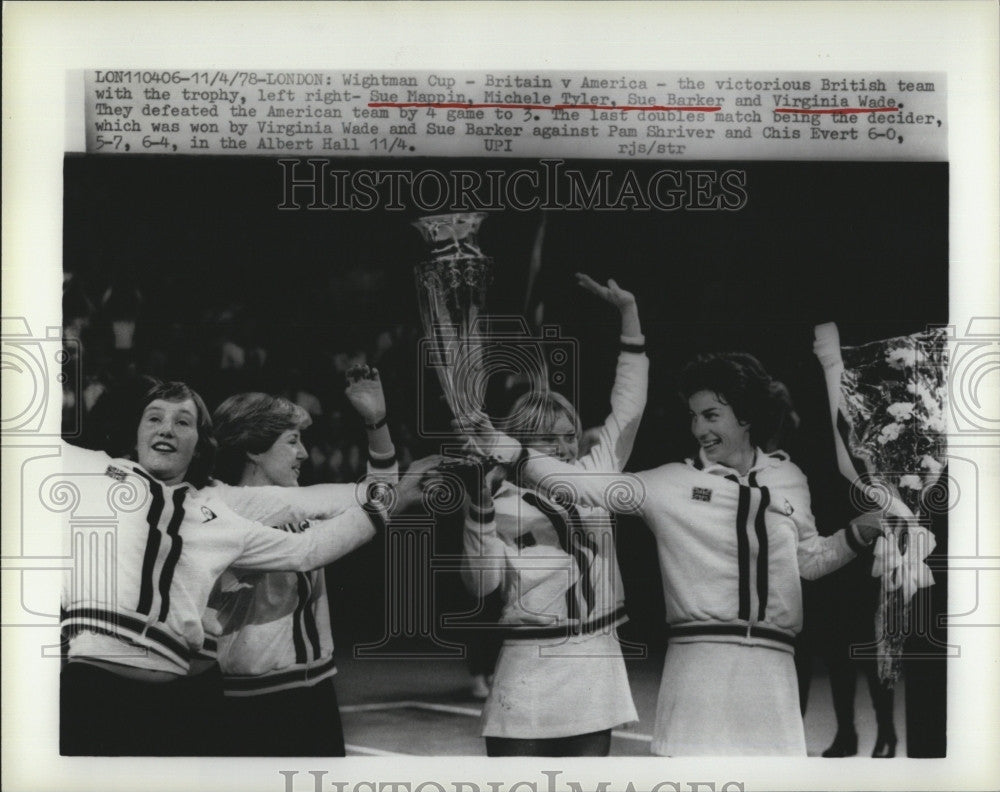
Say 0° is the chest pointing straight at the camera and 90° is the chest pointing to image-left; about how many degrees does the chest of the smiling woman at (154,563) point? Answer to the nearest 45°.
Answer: approximately 0°

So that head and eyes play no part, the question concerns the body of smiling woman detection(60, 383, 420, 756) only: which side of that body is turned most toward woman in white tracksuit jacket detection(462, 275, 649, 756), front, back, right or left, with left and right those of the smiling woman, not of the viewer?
left

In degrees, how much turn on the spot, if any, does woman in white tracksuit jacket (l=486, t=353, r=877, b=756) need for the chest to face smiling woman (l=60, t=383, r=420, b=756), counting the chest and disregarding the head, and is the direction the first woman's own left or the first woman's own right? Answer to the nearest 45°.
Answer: approximately 90° to the first woman's own right

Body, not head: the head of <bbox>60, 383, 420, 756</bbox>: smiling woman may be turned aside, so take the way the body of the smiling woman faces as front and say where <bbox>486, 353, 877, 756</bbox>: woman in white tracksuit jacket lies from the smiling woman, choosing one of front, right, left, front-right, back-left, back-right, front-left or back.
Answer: left

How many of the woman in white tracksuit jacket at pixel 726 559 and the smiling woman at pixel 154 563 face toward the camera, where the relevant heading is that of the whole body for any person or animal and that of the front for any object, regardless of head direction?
2

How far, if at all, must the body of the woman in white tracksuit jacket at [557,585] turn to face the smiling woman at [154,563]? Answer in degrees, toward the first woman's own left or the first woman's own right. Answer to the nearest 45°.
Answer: approximately 135° to the first woman's own right

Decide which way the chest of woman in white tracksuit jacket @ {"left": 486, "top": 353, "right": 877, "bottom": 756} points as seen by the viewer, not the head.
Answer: toward the camera
